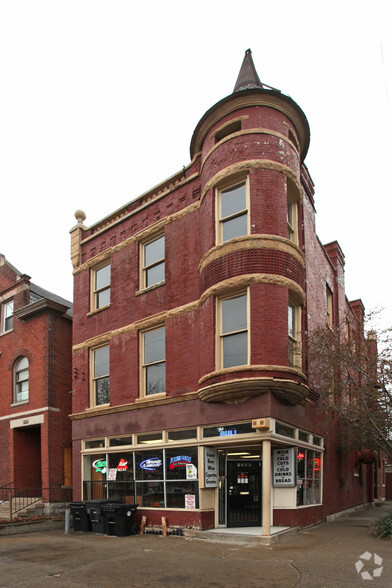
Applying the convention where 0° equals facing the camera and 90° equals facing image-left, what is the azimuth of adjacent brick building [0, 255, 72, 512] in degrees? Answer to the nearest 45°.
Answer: approximately 45°

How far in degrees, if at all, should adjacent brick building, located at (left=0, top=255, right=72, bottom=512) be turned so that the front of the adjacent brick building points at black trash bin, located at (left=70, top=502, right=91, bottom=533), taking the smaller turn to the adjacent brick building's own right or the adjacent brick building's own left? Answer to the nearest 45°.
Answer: approximately 45° to the adjacent brick building's own left

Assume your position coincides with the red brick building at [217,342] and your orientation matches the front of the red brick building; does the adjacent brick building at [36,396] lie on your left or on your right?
on your right

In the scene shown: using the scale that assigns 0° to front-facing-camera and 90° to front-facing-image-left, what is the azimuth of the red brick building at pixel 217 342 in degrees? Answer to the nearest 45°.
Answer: approximately 45°
